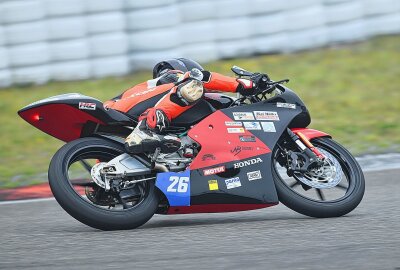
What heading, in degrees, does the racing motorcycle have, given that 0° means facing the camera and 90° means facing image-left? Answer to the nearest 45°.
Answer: approximately 270°
